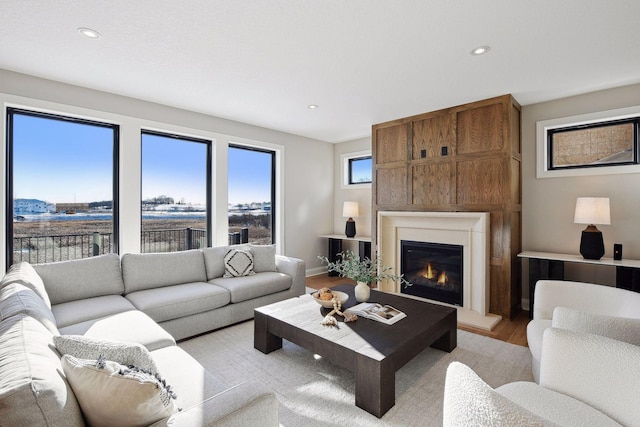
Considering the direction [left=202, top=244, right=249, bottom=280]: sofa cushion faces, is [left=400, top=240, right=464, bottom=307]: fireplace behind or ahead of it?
ahead

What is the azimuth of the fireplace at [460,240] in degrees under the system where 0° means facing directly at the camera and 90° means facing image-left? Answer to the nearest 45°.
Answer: approximately 45°

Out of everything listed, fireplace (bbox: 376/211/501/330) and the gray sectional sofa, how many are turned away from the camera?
0

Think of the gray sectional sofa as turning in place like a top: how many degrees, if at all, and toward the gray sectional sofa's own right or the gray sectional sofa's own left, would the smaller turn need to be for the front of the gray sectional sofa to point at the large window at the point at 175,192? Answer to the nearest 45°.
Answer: approximately 135° to the gray sectional sofa's own left

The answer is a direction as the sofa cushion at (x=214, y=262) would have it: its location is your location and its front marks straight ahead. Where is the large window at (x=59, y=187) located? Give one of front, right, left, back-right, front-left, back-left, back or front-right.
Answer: back-right

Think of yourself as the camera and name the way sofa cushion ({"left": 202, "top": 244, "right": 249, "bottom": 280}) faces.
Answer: facing the viewer and to the right of the viewer

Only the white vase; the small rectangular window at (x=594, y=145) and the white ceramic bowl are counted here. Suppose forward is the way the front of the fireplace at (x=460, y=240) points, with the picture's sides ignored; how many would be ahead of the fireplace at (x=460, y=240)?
2

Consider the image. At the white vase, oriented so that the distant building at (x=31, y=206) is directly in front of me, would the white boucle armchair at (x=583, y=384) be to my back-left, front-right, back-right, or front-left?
back-left

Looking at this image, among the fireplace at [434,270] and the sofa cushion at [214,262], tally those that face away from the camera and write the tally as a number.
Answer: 0

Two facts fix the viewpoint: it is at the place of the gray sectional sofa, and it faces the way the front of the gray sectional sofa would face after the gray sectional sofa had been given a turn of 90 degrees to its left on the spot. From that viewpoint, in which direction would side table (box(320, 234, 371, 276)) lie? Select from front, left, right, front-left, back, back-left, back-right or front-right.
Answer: front

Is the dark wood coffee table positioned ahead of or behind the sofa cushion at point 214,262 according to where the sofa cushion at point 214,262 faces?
ahead
